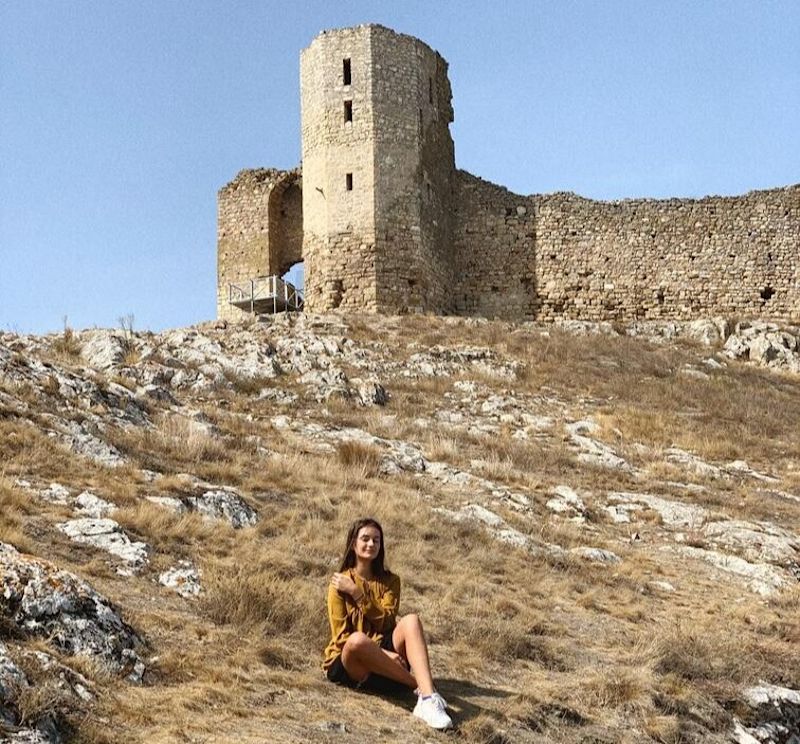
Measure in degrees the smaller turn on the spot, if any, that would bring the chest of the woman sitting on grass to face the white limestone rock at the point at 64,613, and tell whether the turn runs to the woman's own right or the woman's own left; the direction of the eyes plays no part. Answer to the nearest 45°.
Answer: approximately 135° to the woman's own right

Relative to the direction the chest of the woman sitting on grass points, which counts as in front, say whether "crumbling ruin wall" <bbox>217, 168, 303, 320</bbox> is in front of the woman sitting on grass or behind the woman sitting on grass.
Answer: behind

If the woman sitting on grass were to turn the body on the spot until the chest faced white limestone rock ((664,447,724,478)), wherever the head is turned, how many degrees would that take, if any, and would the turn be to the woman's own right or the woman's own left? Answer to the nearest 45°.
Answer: approximately 90° to the woman's own left

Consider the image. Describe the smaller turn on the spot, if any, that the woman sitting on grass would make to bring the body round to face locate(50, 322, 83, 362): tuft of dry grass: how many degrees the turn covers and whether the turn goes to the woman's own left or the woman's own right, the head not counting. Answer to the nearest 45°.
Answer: approximately 180°

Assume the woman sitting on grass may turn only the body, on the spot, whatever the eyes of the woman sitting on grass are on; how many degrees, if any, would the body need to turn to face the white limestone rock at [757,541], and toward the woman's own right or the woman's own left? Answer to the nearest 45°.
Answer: approximately 90° to the woman's own left

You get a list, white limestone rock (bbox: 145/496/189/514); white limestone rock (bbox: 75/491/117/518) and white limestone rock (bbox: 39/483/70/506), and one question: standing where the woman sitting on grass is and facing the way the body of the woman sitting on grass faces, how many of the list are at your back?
3

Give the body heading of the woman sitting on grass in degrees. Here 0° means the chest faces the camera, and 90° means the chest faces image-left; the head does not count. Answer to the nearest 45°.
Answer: approximately 315°

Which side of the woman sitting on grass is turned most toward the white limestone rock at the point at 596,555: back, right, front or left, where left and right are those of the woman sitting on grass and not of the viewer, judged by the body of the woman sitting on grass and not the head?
left
